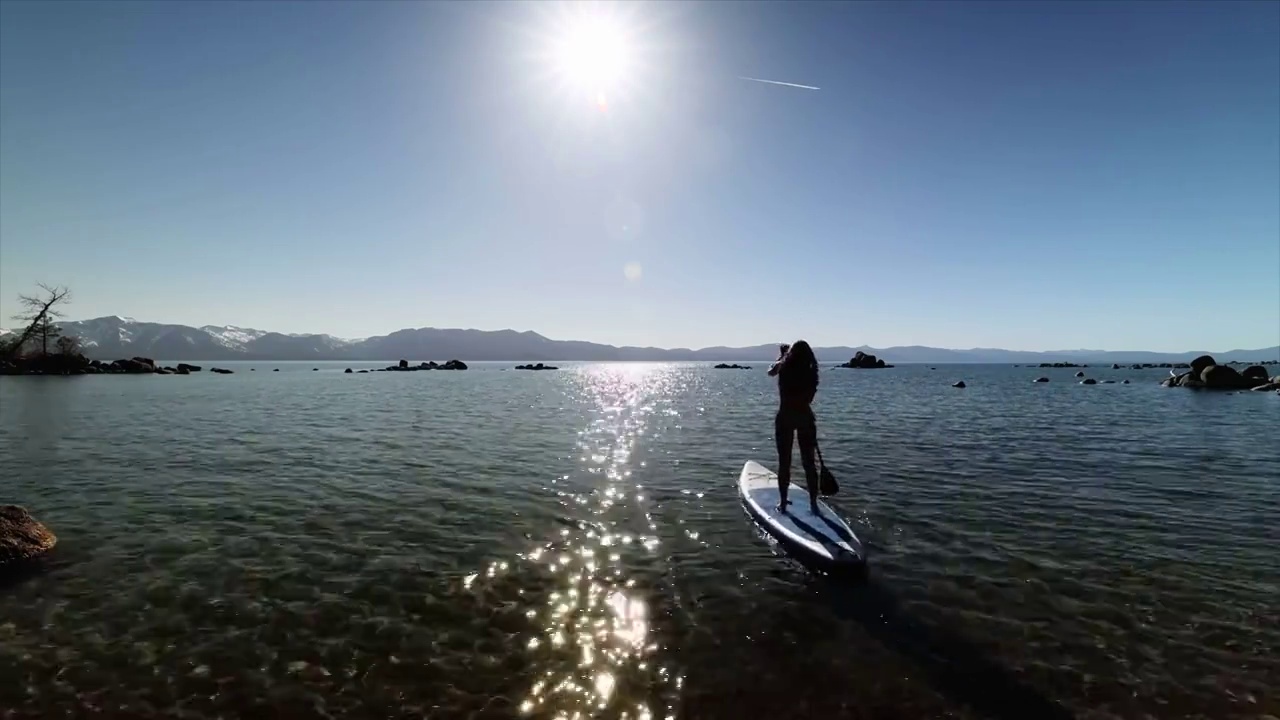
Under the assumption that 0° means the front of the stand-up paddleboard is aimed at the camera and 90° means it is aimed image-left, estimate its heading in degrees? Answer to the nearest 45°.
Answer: approximately 135°

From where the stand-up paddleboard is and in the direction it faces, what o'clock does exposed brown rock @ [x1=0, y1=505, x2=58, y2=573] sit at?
The exposed brown rock is roughly at 10 o'clock from the stand-up paddleboard.

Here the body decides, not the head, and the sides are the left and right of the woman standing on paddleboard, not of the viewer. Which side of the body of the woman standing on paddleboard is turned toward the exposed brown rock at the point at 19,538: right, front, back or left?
left

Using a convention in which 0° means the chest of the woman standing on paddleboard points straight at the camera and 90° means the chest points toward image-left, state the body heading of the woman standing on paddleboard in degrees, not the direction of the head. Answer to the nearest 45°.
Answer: approximately 180°
